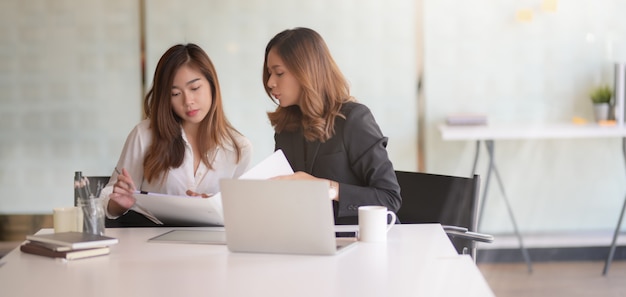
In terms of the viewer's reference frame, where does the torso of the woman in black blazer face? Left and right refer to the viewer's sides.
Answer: facing the viewer and to the left of the viewer

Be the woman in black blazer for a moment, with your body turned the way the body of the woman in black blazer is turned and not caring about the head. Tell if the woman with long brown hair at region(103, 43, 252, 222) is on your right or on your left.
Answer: on your right

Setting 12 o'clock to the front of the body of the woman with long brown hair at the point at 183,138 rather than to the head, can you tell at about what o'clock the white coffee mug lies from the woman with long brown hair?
The white coffee mug is roughly at 11 o'clock from the woman with long brown hair.

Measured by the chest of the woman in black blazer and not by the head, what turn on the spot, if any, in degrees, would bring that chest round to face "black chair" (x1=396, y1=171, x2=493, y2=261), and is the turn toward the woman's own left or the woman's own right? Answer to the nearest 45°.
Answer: approximately 135° to the woman's own left

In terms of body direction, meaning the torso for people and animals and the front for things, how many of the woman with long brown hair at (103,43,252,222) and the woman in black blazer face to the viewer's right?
0

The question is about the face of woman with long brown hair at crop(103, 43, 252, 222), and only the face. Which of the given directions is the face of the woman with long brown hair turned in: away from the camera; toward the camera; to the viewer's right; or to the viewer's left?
toward the camera

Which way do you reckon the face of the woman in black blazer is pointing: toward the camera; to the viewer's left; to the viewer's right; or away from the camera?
to the viewer's left

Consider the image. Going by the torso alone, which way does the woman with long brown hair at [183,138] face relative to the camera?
toward the camera

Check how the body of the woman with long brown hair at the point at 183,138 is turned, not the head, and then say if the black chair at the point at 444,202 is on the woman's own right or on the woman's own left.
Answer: on the woman's own left

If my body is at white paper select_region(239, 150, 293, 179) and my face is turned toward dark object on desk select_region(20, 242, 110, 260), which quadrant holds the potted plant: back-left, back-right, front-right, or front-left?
back-right

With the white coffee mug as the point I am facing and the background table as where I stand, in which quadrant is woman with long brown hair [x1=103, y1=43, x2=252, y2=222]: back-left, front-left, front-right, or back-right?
front-right

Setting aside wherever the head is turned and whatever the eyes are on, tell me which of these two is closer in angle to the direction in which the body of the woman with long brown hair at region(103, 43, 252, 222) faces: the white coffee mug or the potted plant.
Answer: the white coffee mug

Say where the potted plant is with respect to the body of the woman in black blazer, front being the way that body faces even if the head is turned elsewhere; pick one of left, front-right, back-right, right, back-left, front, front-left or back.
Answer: back

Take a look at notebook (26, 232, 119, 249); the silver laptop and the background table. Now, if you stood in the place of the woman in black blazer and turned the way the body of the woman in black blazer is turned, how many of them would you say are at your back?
1
